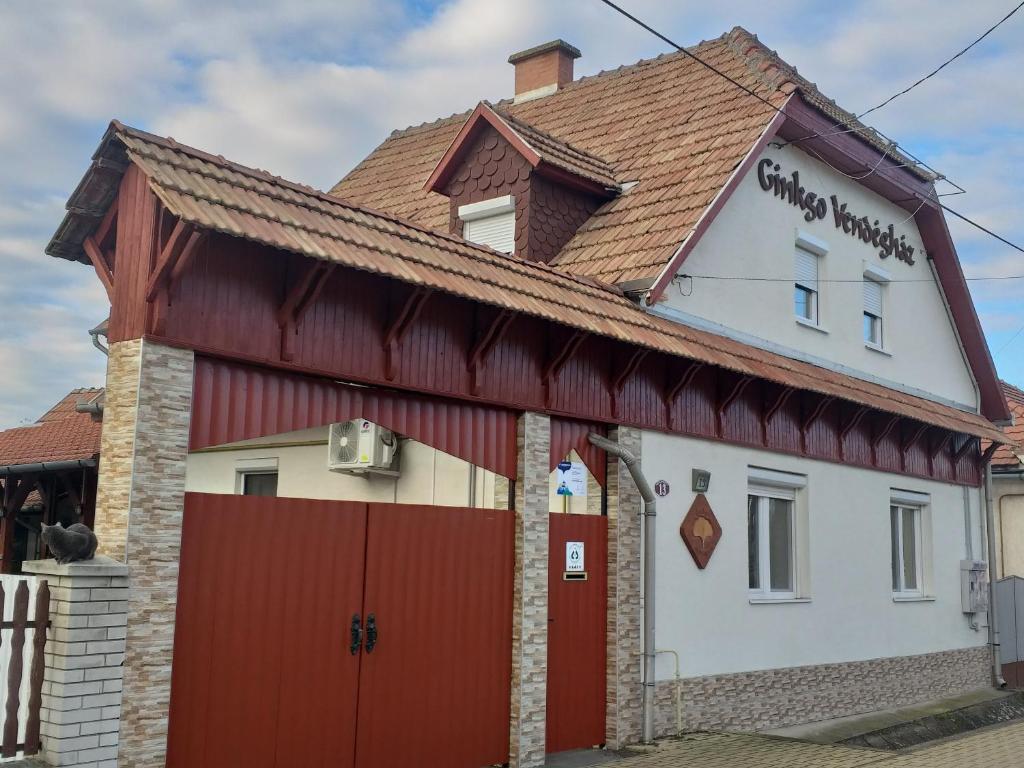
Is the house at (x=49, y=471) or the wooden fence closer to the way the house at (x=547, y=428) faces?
the wooden fence

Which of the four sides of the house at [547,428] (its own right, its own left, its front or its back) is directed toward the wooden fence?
right

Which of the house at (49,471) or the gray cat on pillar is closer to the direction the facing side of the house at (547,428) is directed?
the gray cat on pillar

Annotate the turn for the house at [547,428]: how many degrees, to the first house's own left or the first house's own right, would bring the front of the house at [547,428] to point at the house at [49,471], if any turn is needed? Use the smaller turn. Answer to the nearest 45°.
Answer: approximately 180°

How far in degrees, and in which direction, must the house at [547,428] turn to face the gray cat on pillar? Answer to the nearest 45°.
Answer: approximately 90° to its right

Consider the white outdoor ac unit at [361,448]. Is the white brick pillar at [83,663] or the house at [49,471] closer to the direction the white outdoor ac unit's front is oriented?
the white brick pillar

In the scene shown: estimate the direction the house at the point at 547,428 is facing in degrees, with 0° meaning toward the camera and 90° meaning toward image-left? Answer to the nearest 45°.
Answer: approximately 315°

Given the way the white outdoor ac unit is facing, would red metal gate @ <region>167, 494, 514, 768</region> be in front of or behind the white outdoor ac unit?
in front

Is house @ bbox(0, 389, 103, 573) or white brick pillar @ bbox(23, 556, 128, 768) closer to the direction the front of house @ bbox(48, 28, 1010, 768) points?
the white brick pillar

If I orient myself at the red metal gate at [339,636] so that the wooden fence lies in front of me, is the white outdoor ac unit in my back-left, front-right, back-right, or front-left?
back-right
